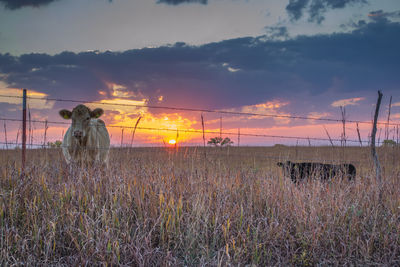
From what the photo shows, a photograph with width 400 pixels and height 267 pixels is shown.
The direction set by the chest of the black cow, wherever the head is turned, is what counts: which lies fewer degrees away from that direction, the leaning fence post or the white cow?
the white cow

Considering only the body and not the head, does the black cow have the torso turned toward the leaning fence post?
no

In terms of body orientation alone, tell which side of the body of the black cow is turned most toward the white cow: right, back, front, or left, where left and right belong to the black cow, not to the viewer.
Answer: front

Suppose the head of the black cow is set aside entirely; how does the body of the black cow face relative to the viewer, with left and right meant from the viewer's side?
facing to the left of the viewer
